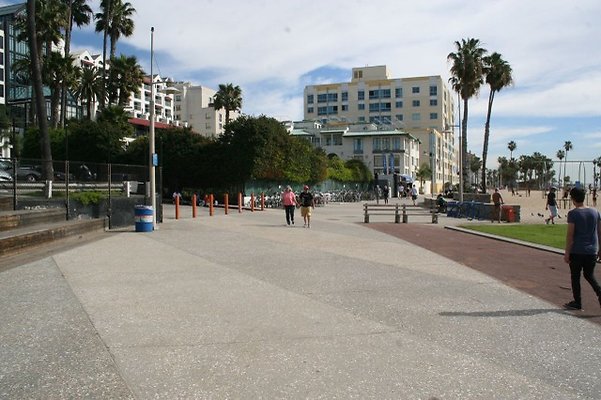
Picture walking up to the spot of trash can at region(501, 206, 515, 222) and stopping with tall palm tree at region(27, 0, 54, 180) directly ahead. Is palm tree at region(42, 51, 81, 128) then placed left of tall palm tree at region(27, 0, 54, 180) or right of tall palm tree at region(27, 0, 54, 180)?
right

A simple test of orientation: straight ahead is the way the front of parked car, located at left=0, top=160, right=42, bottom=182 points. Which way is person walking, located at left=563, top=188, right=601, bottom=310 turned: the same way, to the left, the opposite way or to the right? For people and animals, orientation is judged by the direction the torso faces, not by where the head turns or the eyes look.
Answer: to the left
